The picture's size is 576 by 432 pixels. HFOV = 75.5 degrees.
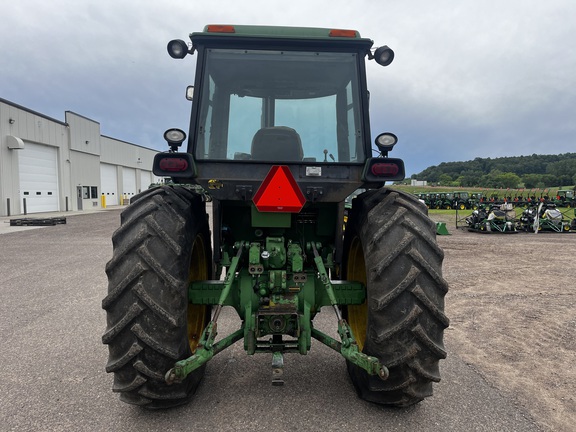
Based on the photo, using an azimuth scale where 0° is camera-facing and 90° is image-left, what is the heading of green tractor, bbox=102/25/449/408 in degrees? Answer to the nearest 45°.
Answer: approximately 180°

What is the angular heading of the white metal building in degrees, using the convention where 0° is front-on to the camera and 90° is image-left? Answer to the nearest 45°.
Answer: approximately 315°

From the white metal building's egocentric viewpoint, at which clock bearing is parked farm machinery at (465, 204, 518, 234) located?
The parked farm machinery is roughly at 12 o'clock from the white metal building.

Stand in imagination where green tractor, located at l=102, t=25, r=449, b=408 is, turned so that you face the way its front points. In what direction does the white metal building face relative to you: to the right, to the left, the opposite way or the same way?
to the right

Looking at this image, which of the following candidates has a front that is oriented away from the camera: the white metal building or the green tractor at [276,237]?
the green tractor

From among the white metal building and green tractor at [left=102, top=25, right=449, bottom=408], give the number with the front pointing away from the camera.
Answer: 1

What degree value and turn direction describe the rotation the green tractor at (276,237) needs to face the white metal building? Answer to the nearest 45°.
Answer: approximately 45° to its left

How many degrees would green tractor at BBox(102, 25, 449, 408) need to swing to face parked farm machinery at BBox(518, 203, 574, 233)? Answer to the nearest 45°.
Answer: approximately 45° to its right
